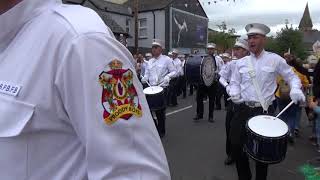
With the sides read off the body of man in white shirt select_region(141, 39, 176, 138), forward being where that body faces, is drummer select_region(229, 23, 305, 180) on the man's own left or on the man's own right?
on the man's own left

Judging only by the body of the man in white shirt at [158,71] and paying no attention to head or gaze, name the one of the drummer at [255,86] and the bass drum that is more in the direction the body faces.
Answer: the drummer

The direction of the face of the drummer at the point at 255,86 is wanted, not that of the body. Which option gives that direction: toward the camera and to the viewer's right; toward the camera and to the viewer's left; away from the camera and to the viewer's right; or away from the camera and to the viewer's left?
toward the camera and to the viewer's left

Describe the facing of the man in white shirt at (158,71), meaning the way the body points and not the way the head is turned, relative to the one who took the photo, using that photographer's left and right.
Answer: facing the viewer and to the left of the viewer

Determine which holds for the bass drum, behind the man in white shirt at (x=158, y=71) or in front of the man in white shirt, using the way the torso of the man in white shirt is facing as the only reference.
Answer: behind
